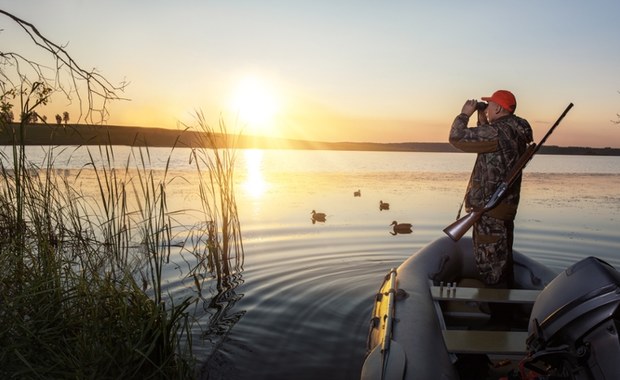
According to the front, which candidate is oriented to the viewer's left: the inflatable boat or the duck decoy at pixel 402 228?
the duck decoy

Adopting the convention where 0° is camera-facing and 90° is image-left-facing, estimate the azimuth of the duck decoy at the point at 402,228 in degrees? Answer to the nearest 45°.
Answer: approximately 90°

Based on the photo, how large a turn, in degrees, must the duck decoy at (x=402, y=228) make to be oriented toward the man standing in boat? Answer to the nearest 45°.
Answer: approximately 90° to its left

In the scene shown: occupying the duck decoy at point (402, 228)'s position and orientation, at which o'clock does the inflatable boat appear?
The inflatable boat is roughly at 9 o'clock from the duck decoy.

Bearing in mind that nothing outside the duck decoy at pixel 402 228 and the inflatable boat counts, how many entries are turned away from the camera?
1

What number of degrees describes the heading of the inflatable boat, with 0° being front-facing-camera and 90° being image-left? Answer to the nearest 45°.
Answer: approximately 180°

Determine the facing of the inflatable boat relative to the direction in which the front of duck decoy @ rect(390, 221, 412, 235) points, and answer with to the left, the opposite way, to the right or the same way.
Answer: to the right
